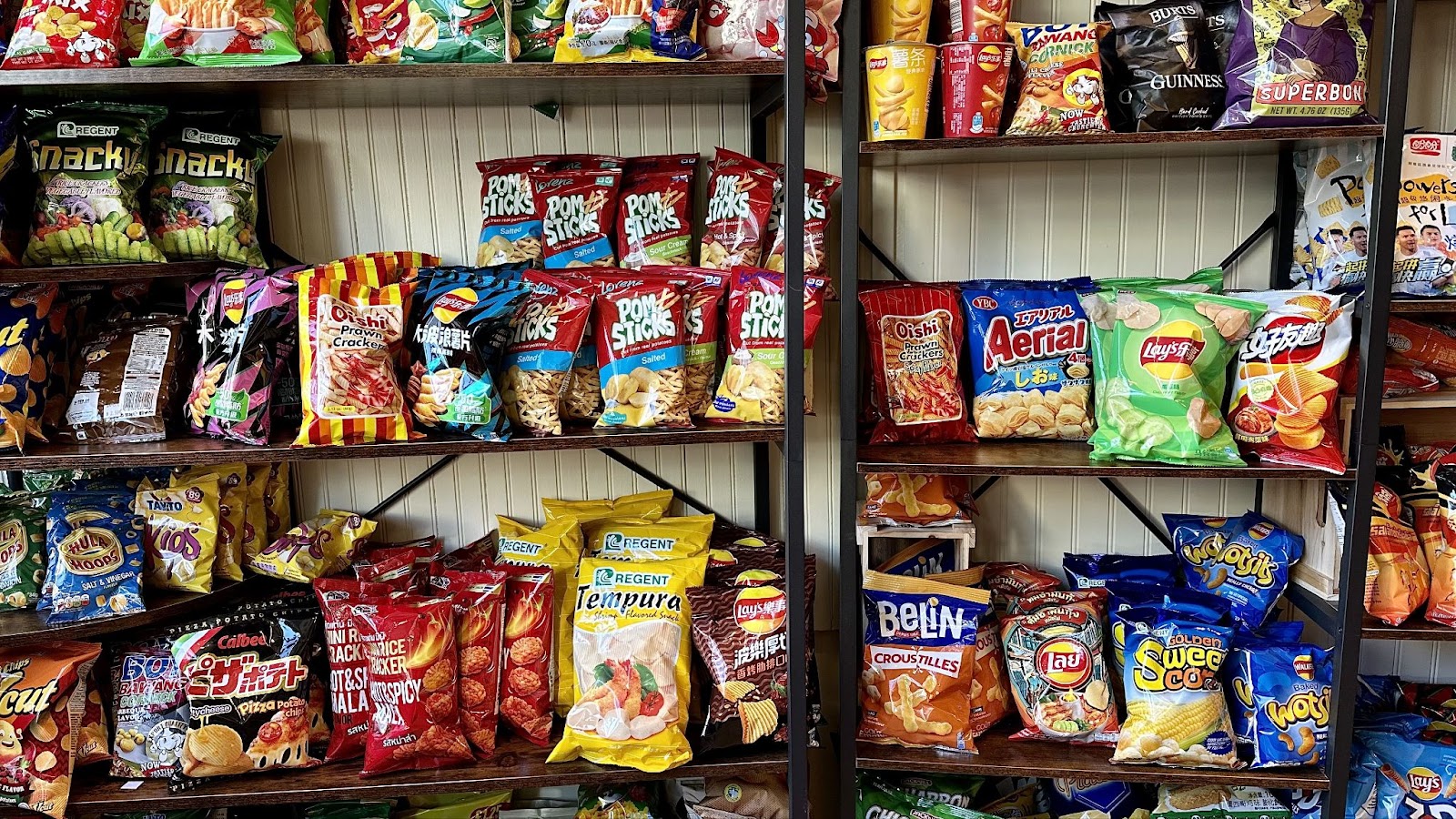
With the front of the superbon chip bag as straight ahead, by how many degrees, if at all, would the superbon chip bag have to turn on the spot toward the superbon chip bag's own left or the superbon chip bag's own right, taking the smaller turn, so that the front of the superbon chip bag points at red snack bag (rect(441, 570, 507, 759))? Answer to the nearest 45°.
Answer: approximately 45° to the superbon chip bag's own right

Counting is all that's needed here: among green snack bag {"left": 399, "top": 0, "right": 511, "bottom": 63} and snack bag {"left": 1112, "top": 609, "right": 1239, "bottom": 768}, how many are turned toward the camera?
2

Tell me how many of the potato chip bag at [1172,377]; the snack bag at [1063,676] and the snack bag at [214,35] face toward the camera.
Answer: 3

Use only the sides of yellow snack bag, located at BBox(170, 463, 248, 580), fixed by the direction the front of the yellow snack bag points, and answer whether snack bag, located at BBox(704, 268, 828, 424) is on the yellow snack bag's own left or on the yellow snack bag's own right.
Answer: on the yellow snack bag's own left

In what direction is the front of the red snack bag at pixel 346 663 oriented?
toward the camera

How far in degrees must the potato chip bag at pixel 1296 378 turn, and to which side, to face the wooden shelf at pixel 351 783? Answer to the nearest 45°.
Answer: approximately 45° to its right

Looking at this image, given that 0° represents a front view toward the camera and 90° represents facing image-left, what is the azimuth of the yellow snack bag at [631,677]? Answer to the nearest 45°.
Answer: approximately 0°

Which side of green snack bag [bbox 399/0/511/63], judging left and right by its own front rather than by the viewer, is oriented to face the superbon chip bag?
left

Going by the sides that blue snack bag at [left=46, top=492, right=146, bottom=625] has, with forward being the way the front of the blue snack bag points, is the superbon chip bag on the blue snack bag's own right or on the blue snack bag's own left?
on the blue snack bag's own left

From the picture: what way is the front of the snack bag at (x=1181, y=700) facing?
toward the camera

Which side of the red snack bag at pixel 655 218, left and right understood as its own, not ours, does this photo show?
front
